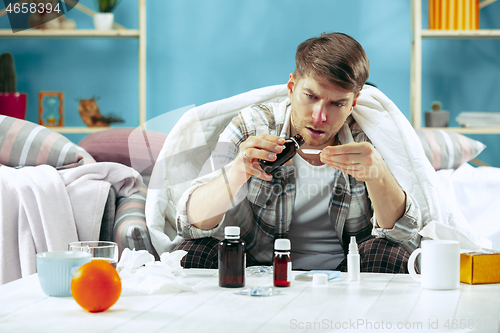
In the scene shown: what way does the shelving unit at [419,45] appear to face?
toward the camera

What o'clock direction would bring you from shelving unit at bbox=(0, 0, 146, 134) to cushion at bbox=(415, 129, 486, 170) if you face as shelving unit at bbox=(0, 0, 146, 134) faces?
The cushion is roughly at 10 o'clock from the shelving unit.

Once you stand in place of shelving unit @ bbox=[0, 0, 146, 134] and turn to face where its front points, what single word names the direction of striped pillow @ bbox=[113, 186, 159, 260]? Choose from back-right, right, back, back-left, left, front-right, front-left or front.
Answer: front

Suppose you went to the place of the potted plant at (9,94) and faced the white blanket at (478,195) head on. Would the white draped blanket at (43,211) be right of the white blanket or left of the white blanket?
right

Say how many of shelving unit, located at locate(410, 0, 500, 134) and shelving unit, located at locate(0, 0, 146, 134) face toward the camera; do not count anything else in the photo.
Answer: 2

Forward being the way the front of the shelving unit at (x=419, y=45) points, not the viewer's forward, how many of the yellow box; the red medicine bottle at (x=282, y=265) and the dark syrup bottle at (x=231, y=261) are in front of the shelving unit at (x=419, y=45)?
3

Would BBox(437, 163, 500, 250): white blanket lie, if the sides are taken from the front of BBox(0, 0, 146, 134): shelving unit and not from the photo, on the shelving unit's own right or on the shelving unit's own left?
on the shelving unit's own left

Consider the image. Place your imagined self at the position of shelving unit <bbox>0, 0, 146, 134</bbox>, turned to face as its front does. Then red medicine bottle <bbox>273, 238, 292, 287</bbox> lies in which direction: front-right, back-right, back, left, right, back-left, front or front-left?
front

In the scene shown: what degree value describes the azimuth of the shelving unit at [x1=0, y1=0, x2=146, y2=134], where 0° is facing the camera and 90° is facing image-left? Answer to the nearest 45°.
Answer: approximately 0°

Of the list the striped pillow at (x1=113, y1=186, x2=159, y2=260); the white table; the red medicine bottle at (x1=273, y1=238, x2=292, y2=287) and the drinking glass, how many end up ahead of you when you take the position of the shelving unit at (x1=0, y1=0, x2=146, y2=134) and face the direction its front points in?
4
